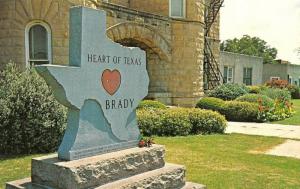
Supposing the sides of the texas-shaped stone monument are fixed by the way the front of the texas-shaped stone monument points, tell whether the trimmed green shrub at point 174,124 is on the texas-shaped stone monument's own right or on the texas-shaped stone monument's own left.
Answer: on the texas-shaped stone monument's own left

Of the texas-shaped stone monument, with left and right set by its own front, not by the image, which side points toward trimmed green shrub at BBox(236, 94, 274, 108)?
left

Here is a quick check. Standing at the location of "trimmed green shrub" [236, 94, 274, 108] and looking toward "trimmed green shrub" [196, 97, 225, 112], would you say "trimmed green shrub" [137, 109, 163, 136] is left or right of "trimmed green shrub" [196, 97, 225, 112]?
left

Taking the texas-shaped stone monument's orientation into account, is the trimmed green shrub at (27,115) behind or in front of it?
behind

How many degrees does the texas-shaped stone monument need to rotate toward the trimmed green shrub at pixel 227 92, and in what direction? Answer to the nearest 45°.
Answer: approximately 90° to its left

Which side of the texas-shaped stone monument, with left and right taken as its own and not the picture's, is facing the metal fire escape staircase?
left

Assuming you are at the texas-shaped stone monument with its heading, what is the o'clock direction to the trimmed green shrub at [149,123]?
The trimmed green shrub is roughly at 8 o'clock from the texas-shaped stone monument.

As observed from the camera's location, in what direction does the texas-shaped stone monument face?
facing the viewer and to the right of the viewer
